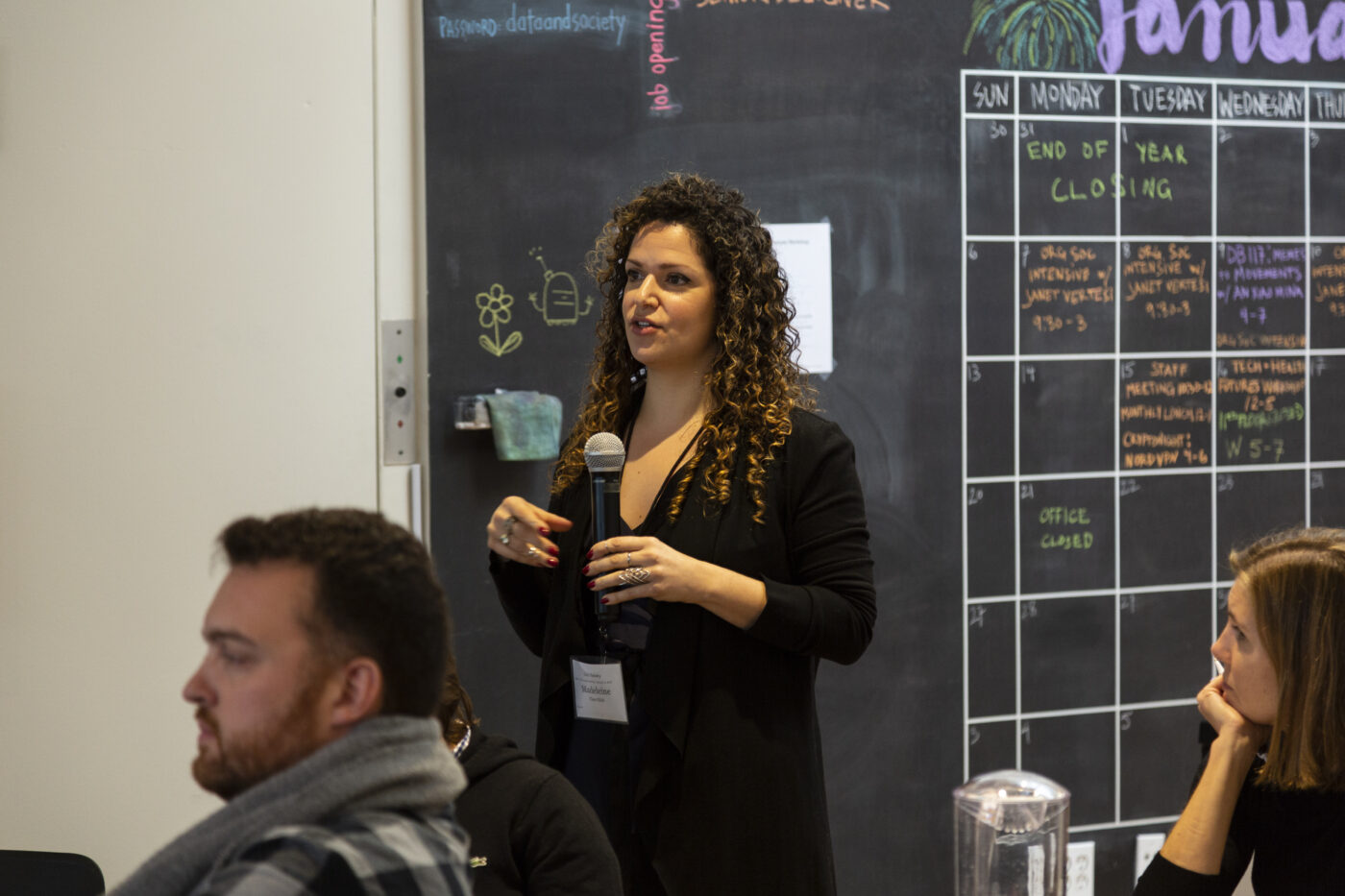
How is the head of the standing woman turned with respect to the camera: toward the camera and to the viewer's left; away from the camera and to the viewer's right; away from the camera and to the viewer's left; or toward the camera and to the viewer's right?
toward the camera and to the viewer's left

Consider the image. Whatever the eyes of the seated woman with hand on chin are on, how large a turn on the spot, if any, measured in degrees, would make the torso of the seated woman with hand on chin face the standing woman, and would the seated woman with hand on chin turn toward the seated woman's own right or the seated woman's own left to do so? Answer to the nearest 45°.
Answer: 0° — they already face them

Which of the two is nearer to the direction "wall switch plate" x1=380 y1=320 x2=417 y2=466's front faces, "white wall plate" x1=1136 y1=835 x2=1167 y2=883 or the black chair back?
the black chair back

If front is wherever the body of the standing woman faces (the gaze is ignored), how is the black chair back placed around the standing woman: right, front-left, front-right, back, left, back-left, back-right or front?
front-right

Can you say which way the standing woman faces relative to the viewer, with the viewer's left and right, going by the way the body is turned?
facing the viewer and to the left of the viewer

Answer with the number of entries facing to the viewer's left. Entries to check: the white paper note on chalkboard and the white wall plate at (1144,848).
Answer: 0

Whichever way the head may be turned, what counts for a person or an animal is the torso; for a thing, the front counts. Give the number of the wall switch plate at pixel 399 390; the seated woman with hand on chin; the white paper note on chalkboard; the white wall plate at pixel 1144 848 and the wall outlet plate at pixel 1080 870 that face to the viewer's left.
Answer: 1

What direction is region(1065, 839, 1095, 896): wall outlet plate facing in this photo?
toward the camera

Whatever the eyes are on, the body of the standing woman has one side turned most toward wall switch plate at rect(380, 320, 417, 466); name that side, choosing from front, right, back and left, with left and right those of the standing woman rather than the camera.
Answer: right

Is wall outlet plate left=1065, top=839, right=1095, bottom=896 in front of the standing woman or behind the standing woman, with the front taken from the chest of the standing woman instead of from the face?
behind

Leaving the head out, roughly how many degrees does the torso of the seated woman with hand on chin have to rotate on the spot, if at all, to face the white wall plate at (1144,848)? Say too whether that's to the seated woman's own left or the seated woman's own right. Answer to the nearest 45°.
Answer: approximately 90° to the seated woman's own right

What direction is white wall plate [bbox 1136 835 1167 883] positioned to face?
toward the camera

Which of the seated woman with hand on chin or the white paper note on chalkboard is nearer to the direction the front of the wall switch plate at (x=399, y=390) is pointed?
the seated woman with hand on chin

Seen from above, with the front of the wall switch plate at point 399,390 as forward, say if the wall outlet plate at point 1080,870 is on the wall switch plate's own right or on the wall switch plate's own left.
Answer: on the wall switch plate's own left

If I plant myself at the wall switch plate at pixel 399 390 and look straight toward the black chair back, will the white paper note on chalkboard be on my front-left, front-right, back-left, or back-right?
back-left

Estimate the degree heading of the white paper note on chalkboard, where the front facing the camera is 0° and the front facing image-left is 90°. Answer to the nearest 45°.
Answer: approximately 0°
